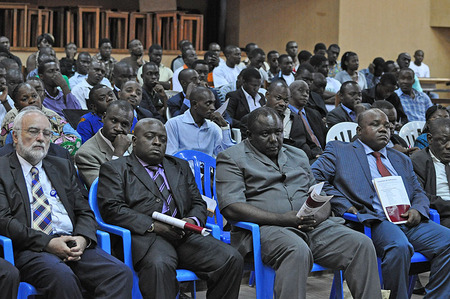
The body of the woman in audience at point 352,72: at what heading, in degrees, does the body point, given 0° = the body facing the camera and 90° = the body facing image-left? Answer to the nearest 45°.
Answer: approximately 315°

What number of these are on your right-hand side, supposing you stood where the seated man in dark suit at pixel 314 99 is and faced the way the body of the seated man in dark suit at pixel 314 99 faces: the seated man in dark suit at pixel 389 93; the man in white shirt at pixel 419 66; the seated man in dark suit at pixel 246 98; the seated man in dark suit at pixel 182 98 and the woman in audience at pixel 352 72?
2

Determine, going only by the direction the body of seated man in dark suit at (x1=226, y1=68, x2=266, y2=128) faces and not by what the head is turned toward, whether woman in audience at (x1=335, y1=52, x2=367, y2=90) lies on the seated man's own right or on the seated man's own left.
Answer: on the seated man's own left

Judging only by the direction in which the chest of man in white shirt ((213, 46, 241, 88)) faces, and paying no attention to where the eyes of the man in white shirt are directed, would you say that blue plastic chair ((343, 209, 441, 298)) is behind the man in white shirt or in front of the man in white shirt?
in front

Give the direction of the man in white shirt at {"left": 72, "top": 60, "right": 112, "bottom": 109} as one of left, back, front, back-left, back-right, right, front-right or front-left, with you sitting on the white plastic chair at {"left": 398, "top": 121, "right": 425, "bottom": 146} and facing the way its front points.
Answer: back-right

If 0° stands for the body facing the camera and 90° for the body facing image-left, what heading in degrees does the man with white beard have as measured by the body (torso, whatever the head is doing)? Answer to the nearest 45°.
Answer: approximately 315°

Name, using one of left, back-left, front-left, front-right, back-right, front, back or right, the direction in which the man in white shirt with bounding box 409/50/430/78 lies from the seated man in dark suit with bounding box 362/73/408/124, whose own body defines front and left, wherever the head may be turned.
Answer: back-left

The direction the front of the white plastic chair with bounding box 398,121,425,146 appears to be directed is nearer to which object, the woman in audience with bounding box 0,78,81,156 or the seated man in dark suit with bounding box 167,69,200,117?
the woman in audience

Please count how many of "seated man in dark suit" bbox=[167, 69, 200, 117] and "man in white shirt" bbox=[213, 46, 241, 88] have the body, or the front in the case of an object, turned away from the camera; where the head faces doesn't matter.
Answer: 0

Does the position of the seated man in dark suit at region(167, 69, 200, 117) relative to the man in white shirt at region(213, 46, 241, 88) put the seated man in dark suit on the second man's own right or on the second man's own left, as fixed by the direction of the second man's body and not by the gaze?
on the second man's own right

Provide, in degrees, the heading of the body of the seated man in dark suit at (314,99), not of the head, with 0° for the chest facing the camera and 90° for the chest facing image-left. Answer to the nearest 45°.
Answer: approximately 315°
